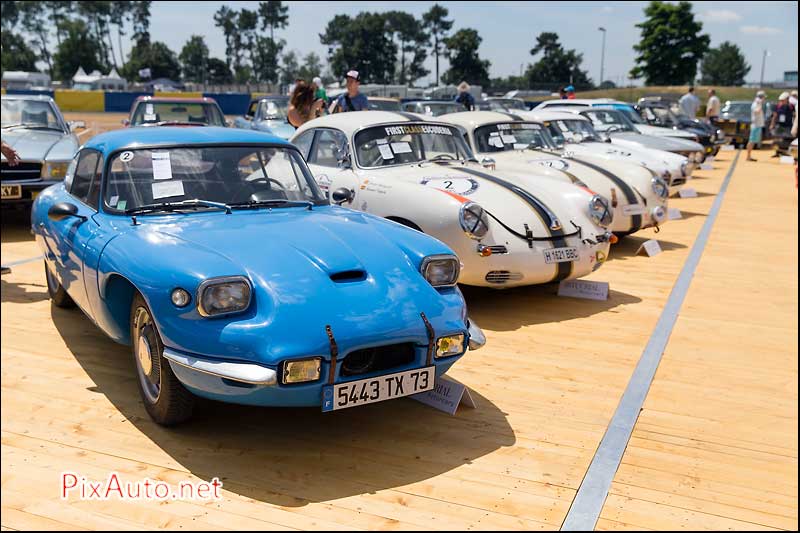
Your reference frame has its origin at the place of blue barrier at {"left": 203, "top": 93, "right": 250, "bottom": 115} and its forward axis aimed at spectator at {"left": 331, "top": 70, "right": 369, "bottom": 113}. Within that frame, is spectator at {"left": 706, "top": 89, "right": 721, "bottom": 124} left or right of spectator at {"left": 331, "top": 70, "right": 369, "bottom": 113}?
left

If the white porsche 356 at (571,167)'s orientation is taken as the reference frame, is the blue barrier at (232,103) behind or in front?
behind

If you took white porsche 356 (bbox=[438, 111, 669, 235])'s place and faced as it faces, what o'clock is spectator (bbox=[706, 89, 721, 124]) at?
The spectator is roughly at 8 o'clock from the white porsche 356.

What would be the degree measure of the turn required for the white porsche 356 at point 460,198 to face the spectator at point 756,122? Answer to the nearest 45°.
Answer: approximately 90° to its left

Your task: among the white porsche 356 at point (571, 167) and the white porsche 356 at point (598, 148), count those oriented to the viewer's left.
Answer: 0

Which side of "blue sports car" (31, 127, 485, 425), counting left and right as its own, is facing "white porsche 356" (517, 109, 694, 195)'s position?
left

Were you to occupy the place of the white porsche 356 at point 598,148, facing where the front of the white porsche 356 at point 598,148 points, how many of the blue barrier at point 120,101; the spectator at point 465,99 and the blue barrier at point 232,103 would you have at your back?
3

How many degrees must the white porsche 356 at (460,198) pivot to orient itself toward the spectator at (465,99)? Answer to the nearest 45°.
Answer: approximately 135° to its left

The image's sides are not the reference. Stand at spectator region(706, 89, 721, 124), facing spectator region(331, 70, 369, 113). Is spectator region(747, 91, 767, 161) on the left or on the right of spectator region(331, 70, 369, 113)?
left

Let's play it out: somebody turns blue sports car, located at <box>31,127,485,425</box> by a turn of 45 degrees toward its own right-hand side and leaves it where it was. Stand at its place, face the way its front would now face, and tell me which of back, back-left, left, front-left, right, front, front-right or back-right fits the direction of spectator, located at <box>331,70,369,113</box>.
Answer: back

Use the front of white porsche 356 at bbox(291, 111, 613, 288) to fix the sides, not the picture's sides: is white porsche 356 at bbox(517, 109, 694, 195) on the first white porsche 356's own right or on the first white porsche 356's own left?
on the first white porsche 356's own left

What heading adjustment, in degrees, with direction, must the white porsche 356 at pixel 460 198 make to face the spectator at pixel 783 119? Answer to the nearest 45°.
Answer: approximately 90° to its left

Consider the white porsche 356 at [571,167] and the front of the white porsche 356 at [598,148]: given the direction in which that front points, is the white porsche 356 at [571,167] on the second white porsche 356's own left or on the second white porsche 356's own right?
on the second white porsche 356's own right

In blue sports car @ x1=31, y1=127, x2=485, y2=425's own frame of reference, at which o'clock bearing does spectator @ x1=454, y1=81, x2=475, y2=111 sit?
The spectator is roughly at 8 o'clock from the blue sports car.
